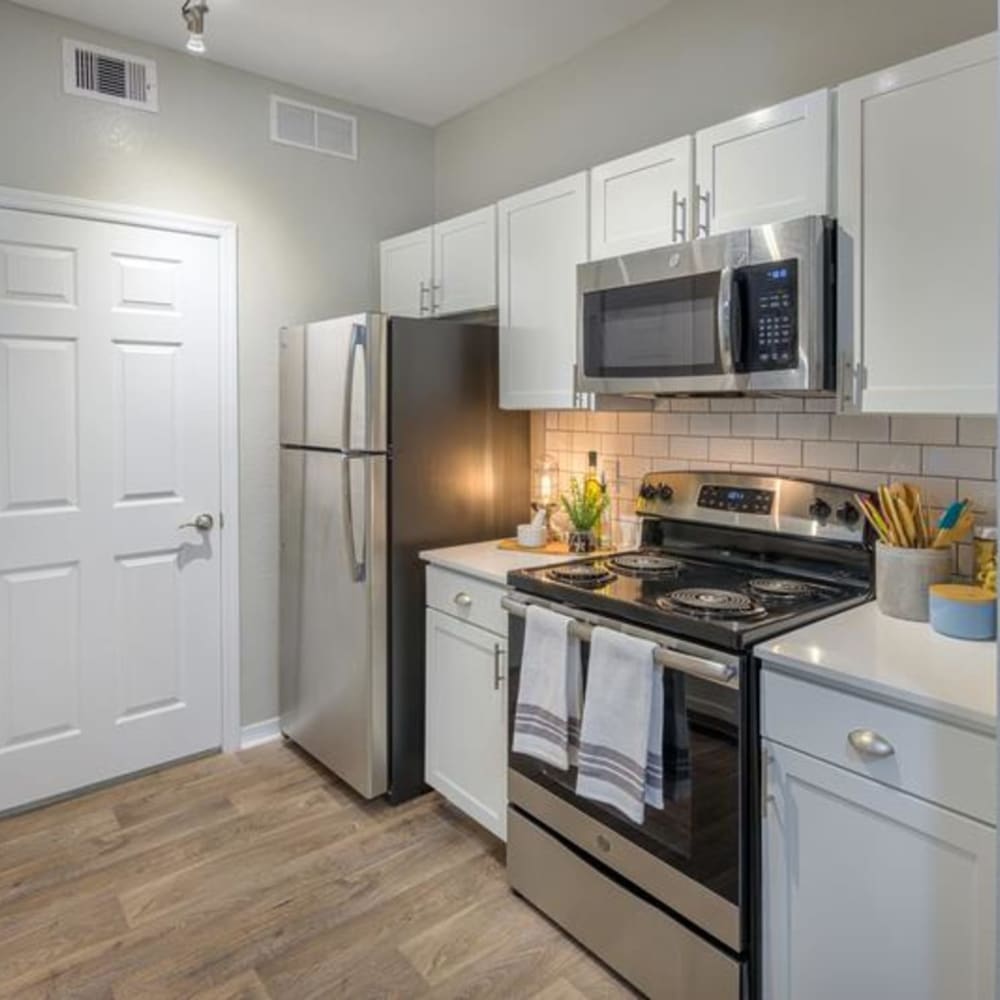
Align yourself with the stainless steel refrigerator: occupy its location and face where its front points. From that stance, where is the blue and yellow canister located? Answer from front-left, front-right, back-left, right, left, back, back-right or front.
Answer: left

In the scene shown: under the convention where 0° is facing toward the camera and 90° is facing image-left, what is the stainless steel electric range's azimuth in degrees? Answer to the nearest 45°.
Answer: approximately 45°

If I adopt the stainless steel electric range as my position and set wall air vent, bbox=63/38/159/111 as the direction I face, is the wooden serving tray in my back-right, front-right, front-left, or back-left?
front-right

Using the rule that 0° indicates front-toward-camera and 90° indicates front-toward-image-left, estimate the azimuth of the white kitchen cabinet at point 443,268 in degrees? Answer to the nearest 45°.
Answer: approximately 45°

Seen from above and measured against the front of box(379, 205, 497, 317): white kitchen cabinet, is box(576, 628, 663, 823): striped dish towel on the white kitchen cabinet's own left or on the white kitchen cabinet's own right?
on the white kitchen cabinet's own left

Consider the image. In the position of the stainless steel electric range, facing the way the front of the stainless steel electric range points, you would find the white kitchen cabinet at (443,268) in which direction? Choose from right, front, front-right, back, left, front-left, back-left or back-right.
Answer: right

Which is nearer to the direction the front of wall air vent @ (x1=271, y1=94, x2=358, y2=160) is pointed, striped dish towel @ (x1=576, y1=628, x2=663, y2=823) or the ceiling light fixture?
the striped dish towel

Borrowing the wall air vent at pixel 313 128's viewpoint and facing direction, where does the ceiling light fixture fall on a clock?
The ceiling light fixture is roughly at 2 o'clock from the wall air vent.

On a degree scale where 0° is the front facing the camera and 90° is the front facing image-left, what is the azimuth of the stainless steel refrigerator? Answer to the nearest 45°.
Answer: approximately 45°

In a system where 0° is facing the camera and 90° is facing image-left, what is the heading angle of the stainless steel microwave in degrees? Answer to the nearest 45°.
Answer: approximately 45°

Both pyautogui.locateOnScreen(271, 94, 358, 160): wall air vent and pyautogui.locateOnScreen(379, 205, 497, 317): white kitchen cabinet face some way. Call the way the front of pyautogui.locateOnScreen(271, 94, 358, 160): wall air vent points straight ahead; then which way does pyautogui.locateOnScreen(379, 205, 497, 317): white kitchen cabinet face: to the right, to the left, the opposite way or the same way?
to the right

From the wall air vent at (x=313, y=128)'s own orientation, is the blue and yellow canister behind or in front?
in front

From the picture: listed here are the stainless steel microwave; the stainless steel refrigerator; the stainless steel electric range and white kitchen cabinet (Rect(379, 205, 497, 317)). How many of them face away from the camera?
0

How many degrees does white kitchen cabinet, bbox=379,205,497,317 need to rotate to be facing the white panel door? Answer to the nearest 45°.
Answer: approximately 45° to its right

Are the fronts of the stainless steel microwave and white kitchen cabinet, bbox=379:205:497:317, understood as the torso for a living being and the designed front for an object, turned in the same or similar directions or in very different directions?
same or similar directions

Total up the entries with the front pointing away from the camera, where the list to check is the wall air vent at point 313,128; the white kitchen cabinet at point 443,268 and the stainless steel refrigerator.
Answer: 0
